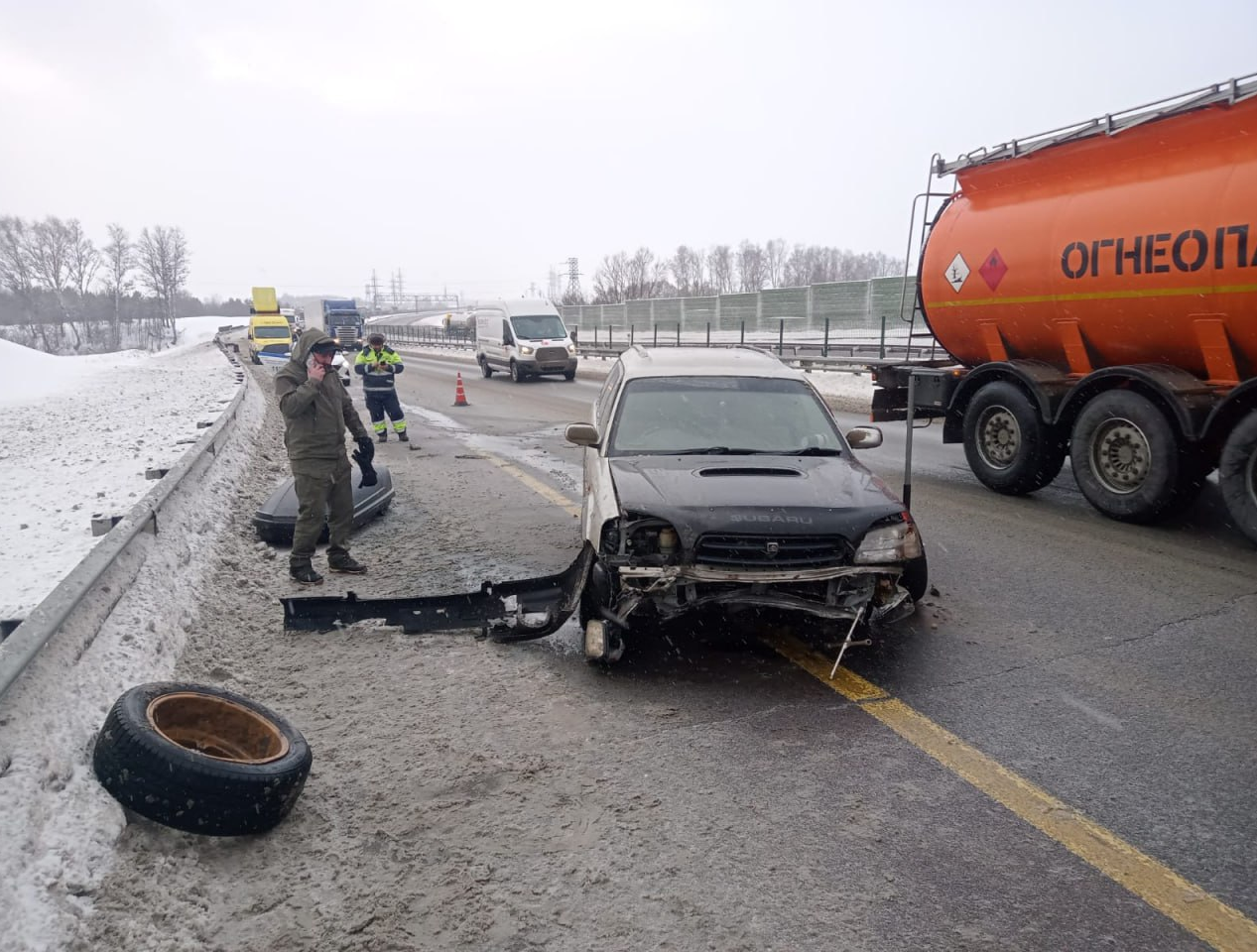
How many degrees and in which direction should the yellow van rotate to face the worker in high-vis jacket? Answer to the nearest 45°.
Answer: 0° — it already faces them

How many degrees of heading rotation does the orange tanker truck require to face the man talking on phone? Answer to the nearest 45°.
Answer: approximately 90° to its right

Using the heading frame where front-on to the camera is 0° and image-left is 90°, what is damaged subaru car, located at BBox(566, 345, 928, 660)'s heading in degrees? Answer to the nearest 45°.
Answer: approximately 0°

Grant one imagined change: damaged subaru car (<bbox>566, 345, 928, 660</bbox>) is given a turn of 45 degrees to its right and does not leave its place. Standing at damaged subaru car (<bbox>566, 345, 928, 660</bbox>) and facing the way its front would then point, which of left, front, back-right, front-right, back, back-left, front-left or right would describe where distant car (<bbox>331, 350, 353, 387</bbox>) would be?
right

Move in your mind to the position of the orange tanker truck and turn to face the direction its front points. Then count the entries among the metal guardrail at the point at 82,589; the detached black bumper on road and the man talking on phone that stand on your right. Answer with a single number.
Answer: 3

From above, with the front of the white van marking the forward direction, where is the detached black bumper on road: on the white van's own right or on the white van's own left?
on the white van's own right

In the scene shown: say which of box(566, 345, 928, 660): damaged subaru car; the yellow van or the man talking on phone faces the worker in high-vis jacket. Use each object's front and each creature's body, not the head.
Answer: the yellow van

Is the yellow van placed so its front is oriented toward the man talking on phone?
yes

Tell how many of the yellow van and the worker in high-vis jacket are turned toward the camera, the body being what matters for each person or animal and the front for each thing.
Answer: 2

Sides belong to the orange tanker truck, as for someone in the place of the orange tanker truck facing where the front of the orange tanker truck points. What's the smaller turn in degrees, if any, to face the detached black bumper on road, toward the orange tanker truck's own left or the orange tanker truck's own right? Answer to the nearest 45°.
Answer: approximately 90° to the orange tanker truck's own right

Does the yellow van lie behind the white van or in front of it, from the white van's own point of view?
behind
